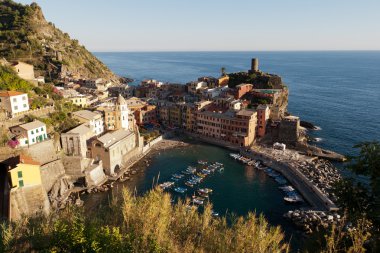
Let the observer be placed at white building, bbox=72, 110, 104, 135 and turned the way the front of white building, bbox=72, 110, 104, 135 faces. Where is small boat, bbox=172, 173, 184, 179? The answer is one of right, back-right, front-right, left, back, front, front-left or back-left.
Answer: front

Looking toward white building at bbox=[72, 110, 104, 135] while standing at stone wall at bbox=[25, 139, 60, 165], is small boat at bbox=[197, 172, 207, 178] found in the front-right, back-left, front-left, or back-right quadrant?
front-right

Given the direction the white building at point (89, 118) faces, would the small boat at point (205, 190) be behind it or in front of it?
in front

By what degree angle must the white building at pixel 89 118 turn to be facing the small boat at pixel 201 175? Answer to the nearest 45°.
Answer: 0° — it already faces it

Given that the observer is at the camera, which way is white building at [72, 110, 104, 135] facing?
facing the viewer and to the right of the viewer

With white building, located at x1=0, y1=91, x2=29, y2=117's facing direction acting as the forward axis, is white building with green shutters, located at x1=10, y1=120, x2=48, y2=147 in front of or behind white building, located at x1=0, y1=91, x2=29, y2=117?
in front

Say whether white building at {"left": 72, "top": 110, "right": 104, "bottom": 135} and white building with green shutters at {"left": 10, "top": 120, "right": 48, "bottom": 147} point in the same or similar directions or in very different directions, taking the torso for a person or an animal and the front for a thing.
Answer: same or similar directions

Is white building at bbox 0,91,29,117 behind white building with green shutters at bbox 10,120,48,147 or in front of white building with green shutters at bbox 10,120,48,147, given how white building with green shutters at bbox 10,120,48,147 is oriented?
behind

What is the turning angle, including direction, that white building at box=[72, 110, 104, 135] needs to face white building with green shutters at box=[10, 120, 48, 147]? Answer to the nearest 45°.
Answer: approximately 90° to its right

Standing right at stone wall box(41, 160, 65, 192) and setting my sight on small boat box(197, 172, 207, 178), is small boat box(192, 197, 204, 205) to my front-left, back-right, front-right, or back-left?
front-right

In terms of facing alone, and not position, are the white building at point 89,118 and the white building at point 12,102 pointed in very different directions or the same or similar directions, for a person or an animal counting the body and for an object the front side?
same or similar directions

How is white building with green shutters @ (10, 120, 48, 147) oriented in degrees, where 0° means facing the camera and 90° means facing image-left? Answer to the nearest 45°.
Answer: approximately 315°

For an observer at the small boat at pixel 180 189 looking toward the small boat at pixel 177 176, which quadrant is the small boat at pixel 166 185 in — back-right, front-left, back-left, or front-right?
front-left

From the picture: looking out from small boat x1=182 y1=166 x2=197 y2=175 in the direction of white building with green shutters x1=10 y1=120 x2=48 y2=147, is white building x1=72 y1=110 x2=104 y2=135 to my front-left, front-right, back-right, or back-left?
front-right
